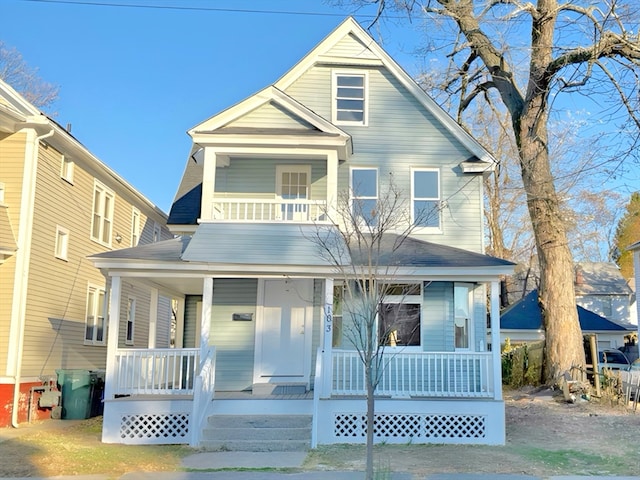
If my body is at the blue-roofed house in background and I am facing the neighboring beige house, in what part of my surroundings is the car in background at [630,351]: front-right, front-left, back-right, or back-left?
back-left

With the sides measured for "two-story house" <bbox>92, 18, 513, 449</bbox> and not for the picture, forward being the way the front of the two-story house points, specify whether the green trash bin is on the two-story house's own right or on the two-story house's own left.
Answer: on the two-story house's own right

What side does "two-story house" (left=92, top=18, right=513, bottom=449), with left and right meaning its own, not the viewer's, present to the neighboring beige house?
right

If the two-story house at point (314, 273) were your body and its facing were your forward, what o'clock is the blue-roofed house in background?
The blue-roofed house in background is roughly at 7 o'clock from the two-story house.

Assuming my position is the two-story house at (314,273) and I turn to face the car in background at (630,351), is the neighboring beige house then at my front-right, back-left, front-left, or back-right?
back-left

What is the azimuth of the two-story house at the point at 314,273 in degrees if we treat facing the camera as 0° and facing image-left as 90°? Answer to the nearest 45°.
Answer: approximately 0°

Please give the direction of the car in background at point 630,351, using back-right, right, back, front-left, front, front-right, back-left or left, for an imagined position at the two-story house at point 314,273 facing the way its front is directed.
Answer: back-left
